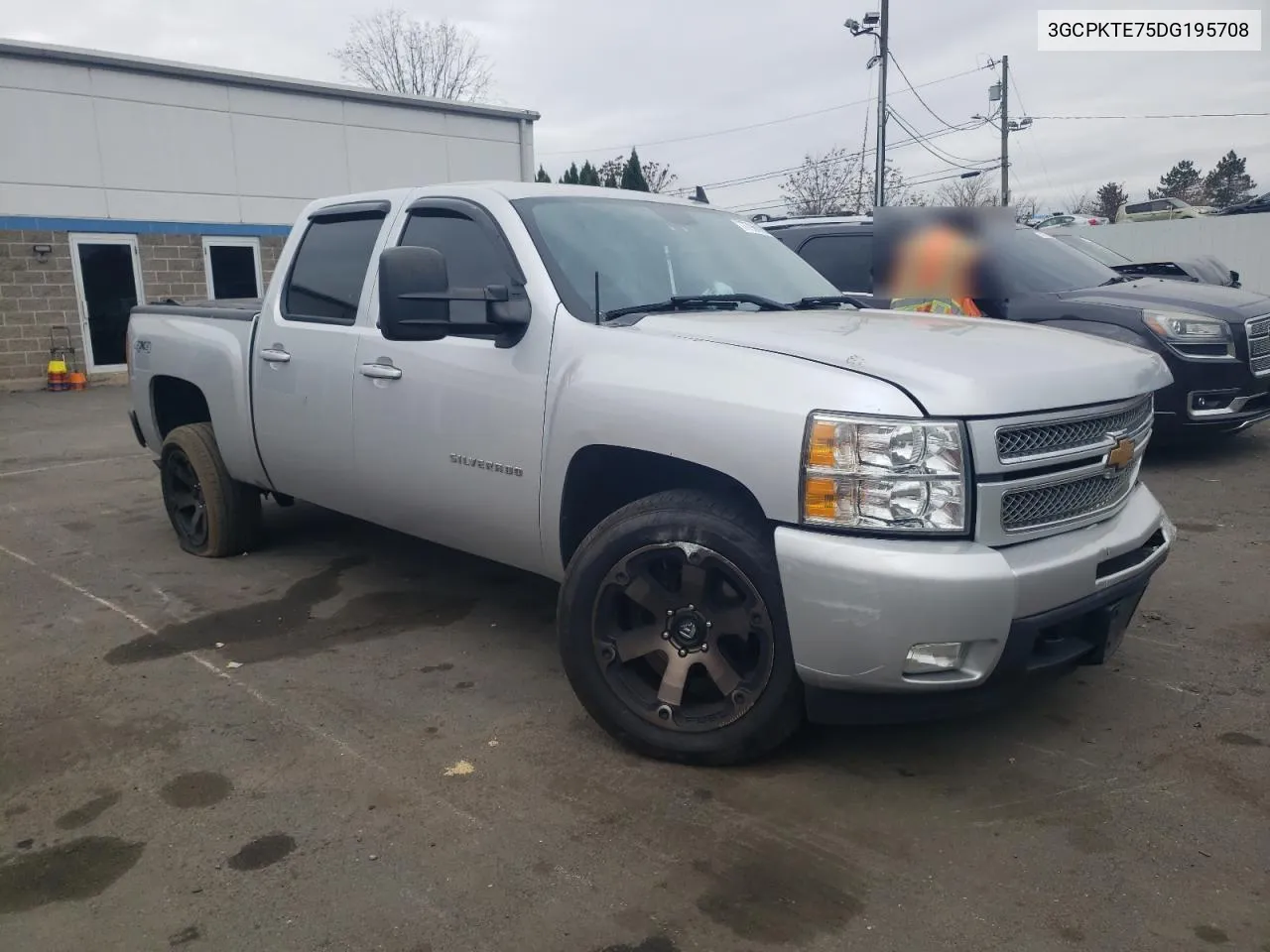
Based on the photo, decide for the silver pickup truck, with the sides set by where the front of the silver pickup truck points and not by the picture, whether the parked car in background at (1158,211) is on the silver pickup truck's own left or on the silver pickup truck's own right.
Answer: on the silver pickup truck's own left

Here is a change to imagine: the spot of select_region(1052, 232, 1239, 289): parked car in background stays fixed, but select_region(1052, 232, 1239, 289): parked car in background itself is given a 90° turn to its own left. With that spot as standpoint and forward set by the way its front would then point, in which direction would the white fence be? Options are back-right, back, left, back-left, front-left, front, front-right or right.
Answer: front-left

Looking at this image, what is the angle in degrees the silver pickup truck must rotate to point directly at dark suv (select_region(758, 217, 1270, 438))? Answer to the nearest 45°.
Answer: approximately 90° to its left

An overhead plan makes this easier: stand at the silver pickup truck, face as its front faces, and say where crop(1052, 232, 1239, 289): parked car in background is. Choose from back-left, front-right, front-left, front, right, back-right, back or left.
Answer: left

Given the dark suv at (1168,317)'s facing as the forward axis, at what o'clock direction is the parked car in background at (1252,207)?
The parked car in background is roughly at 8 o'clock from the dark suv.

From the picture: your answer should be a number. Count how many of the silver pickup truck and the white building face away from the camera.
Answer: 0

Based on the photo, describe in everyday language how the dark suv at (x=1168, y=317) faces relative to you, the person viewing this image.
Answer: facing the viewer and to the right of the viewer

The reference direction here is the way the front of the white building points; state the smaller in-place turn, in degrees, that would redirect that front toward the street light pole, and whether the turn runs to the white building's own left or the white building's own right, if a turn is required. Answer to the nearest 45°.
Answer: approximately 45° to the white building's own left

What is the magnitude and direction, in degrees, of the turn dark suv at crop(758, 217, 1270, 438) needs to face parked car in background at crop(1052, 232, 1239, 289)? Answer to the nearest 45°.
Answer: approximately 135° to its left

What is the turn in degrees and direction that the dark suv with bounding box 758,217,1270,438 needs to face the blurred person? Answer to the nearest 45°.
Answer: approximately 135° to its right

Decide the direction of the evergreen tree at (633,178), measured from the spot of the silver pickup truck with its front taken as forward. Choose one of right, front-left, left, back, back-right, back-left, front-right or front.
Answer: back-left
